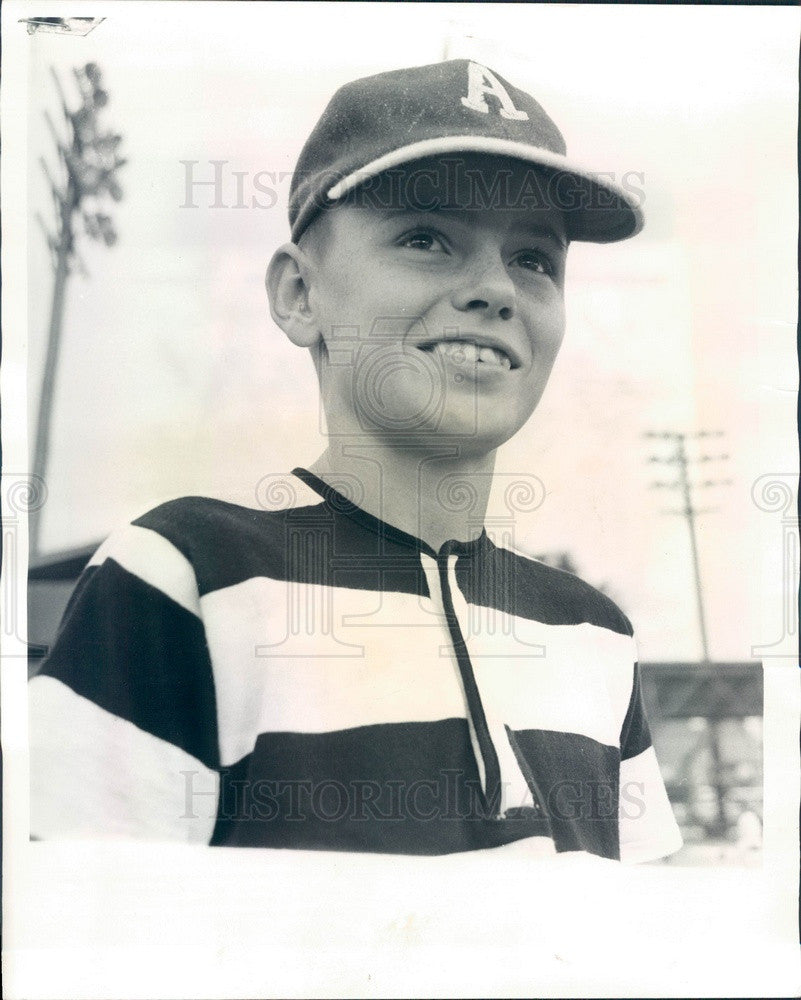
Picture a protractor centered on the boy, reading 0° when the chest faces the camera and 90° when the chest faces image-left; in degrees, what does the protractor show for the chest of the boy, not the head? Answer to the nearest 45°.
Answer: approximately 315°
